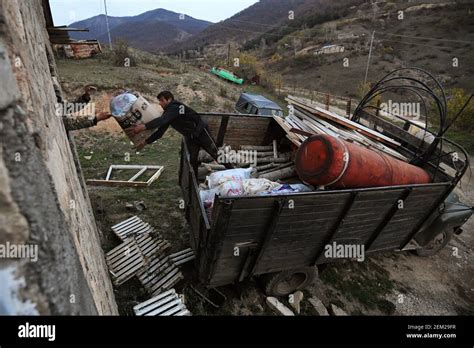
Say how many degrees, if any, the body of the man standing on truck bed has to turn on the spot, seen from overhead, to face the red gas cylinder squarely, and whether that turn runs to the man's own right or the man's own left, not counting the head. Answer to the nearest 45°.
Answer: approximately 135° to the man's own left

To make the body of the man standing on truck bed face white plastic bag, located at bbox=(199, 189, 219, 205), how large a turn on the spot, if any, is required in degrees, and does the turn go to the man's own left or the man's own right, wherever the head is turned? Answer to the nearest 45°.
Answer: approximately 90° to the man's own left

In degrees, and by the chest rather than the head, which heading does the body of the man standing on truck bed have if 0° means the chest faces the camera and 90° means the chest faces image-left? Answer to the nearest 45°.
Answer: approximately 90°

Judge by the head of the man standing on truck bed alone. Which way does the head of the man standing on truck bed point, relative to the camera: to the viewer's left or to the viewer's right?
to the viewer's left

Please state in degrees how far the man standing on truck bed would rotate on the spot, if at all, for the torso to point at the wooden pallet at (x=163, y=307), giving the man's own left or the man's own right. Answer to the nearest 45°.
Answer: approximately 90° to the man's own left
